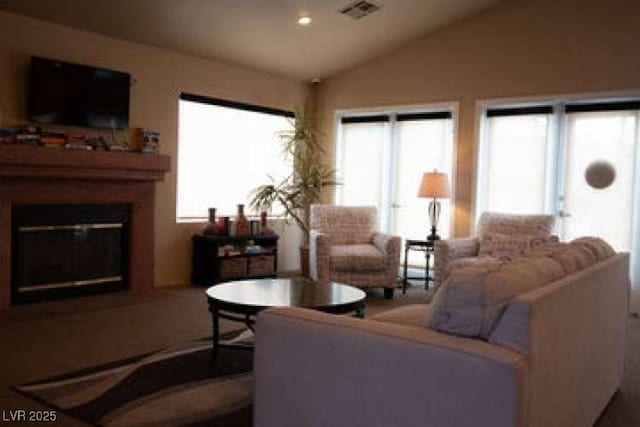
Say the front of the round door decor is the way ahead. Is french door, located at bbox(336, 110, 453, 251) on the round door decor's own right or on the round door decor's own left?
on the round door decor's own right

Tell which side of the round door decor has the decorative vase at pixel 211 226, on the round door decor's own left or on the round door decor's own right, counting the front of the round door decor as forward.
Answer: on the round door decor's own right

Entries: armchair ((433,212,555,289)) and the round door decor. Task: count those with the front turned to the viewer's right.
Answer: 0

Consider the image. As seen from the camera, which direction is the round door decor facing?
toward the camera

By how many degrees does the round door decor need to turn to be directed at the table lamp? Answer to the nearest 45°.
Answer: approximately 90° to its right

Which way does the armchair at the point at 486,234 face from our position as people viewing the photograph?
facing the viewer and to the left of the viewer

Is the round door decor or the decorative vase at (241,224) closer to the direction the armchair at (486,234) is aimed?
the decorative vase

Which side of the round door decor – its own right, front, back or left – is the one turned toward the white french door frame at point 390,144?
right

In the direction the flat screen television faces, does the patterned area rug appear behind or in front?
in front

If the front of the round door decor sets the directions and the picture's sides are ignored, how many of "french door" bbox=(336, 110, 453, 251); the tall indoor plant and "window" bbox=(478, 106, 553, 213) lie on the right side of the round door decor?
3

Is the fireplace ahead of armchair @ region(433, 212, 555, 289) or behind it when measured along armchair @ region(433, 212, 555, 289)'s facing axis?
ahead

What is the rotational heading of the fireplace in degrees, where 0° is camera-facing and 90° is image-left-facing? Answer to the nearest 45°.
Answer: approximately 315°
